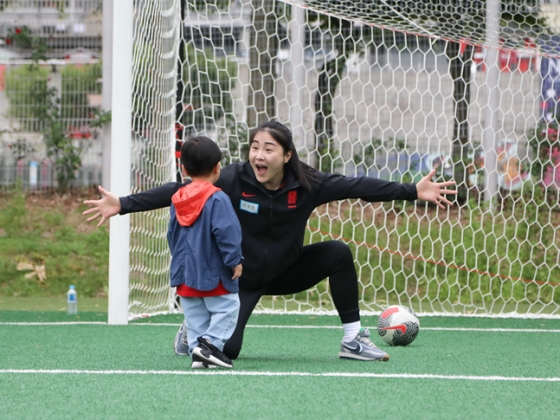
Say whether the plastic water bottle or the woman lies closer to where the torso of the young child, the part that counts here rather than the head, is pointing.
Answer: the woman

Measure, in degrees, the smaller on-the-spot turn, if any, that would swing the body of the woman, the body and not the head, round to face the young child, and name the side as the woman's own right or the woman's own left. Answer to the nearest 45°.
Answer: approximately 45° to the woman's own right

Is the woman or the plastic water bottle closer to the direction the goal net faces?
the woman

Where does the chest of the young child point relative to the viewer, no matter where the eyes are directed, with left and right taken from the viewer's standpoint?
facing away from the viewer and to the right of the viewer

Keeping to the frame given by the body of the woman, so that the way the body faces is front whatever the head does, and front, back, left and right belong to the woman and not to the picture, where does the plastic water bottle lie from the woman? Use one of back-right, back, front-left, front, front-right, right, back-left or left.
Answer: back-right

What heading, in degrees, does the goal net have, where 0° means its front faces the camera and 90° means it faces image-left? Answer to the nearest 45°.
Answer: approximately 0°

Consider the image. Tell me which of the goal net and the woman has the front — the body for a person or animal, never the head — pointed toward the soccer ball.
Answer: the goal net

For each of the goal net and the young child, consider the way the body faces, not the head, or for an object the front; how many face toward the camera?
1

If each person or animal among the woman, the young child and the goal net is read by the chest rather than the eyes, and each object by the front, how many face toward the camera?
2

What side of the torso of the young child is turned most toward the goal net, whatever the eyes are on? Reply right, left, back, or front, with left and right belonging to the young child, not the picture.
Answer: front

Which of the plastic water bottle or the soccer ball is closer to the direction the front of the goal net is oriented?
the soccer ball

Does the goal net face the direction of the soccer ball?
yes
